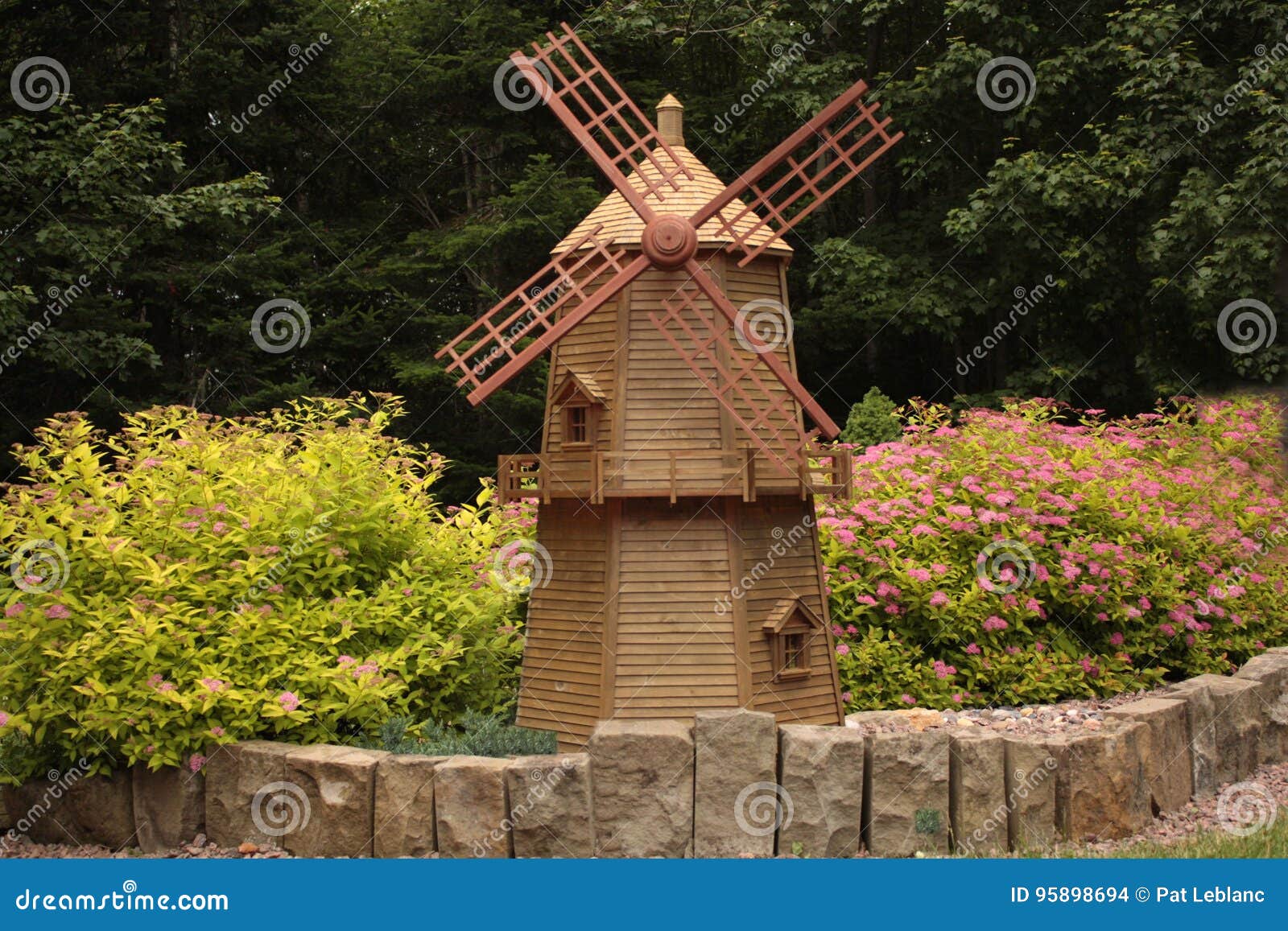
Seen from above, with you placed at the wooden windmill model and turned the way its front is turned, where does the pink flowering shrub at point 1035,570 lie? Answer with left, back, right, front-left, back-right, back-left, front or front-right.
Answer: back-left

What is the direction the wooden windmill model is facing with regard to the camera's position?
facing the viewer

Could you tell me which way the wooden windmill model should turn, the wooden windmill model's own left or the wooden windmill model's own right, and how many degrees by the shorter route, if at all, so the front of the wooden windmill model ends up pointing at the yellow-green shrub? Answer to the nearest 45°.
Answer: approximately 90° to the wooden windmill model's own right

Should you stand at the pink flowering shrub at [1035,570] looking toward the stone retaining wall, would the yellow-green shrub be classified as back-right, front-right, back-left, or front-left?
front-right
